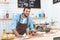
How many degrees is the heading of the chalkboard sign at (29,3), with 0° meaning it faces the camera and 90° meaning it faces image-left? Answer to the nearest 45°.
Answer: approximately 0°

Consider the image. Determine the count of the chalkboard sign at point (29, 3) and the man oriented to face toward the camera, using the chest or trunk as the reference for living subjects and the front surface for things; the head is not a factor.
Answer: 2
